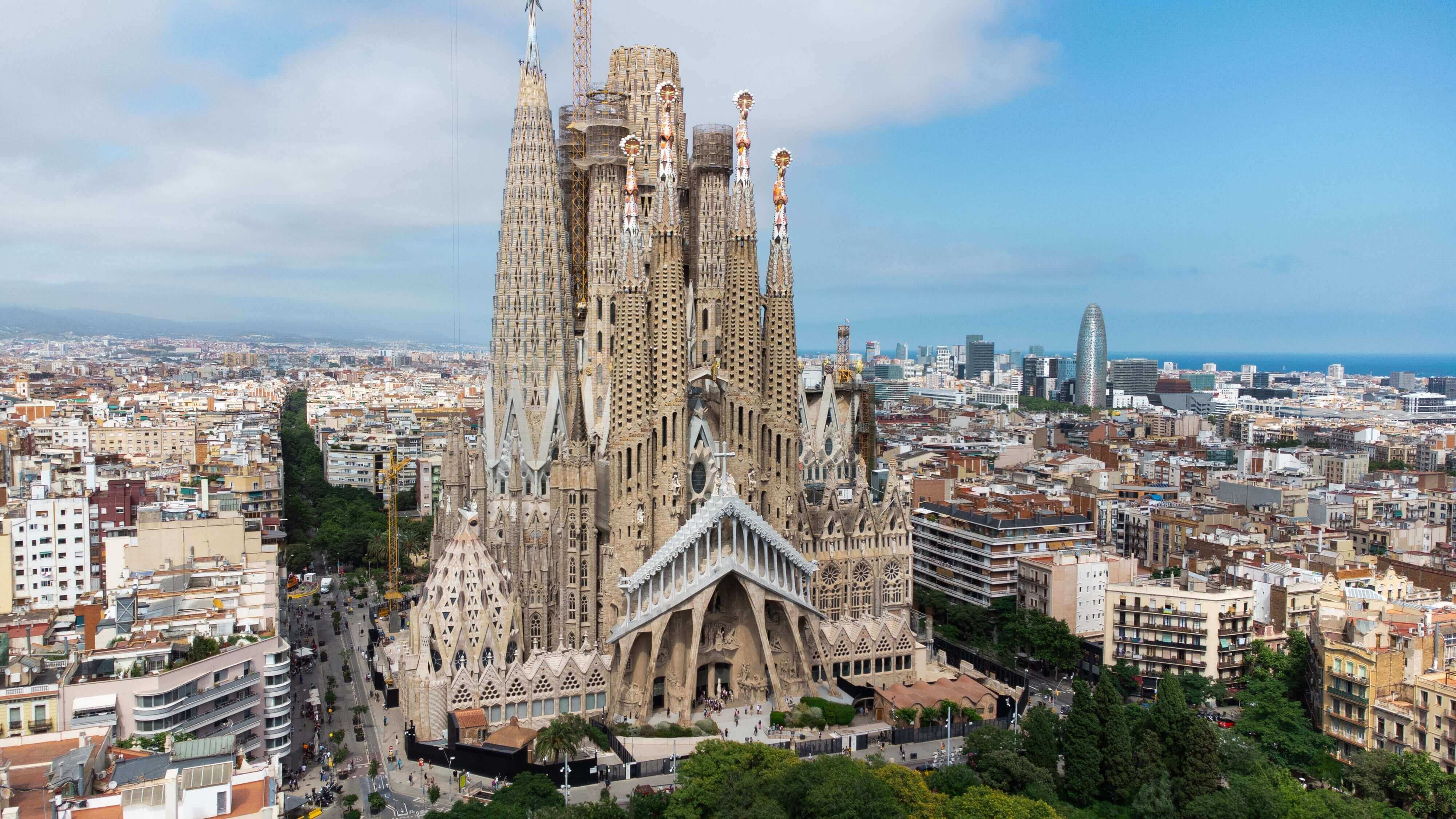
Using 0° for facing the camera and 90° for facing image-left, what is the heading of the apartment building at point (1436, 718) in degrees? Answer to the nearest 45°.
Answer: approximately 45°

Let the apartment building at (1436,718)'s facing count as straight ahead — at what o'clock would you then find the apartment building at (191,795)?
the apartment building at (191,795) is roughly at 12 o'clock from the apartment building at (1436,718).

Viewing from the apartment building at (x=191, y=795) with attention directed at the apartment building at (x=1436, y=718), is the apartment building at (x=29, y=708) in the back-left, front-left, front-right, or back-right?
back-left

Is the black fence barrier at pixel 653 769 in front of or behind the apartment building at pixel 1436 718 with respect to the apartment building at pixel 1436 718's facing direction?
in front

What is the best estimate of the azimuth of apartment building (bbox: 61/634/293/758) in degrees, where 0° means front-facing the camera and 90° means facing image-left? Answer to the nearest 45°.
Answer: approximately 315°

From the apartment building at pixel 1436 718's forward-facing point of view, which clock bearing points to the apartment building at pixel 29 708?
the apartment building at pixel 29 708 is roughly at 12 o'clock from the apartment building at pixel 1436 718.
